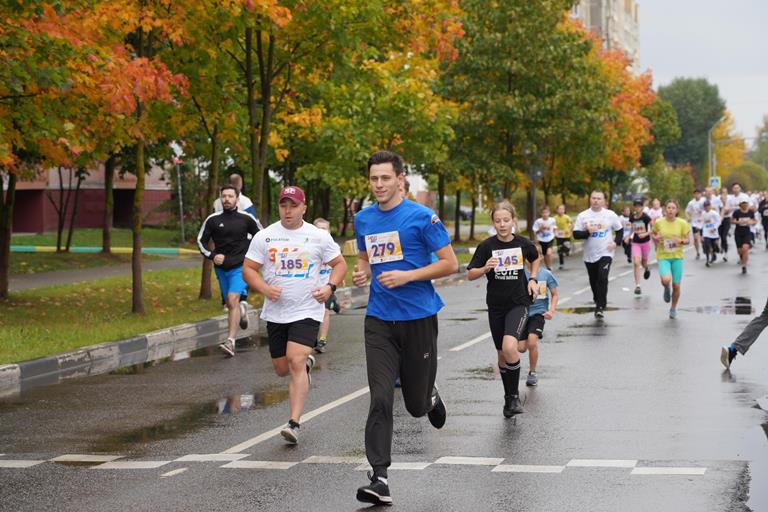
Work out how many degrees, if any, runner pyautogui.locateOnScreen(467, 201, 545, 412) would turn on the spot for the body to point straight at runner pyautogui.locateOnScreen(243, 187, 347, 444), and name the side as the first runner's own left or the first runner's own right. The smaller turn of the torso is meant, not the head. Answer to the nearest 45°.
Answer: approximately 45° to the first runner's own right

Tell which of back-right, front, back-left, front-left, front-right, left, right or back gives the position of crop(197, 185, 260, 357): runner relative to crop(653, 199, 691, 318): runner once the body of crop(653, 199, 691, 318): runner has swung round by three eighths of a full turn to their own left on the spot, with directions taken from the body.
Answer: back

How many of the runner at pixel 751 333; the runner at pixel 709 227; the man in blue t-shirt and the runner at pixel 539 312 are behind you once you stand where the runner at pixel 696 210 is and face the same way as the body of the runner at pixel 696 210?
0

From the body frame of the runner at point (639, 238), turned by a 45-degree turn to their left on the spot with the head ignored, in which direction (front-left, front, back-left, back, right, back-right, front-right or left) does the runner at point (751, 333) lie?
front-right

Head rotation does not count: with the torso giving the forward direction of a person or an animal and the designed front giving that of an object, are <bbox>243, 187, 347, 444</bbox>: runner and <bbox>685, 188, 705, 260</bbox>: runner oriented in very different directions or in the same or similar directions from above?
same or similar directions

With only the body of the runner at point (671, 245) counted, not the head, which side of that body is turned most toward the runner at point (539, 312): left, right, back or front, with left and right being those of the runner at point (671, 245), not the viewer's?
front

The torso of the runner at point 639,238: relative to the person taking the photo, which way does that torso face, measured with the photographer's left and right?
facing the viewer

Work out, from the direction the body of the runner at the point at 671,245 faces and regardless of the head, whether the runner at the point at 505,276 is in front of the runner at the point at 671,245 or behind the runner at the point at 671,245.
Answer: in front

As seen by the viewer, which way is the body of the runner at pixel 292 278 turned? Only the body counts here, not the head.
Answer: toward the camera

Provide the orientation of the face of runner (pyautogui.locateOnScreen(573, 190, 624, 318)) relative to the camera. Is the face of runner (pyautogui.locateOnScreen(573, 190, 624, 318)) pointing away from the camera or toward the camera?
toward the camera

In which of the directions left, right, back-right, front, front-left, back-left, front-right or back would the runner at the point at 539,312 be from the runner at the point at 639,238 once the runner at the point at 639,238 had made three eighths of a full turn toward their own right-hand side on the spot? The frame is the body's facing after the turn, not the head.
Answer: back-left

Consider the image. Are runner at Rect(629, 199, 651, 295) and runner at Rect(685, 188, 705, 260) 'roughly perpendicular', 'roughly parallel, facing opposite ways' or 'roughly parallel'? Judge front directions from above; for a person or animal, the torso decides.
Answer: roughly parallel

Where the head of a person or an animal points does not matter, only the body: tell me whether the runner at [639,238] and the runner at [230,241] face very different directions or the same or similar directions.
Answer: same or similar directions

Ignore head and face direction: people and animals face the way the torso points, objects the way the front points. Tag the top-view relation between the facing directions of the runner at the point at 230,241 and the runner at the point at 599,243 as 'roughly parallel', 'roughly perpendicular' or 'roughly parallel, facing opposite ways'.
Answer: roughly parallel

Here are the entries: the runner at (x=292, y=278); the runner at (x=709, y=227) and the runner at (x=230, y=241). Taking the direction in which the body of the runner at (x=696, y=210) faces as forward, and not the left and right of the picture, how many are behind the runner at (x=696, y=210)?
0

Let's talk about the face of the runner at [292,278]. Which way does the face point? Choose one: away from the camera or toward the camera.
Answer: toward the camera

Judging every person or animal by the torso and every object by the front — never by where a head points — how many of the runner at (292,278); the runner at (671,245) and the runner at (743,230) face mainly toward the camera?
3

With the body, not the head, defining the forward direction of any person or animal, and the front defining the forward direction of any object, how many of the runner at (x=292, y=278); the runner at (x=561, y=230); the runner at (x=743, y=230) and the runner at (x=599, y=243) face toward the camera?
4

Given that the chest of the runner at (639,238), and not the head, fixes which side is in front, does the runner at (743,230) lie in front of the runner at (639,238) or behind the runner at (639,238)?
behind

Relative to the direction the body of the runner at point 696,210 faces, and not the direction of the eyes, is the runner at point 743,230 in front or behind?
in front

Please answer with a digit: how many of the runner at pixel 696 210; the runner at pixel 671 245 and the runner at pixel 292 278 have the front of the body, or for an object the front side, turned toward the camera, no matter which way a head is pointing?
3

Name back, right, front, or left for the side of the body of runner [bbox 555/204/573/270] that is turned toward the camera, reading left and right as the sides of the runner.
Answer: front

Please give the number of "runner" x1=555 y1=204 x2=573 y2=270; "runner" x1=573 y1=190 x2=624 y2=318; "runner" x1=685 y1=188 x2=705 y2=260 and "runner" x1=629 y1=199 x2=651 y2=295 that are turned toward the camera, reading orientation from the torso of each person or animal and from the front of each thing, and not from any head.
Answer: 4
